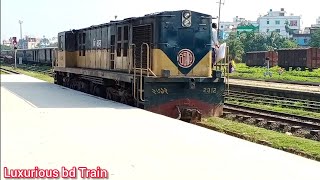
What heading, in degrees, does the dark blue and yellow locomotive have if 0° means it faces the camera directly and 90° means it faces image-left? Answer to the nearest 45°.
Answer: approximately 315°
